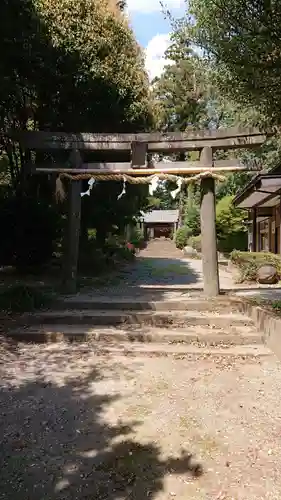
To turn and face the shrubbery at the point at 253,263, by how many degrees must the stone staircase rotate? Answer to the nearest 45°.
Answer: approximately 135° to its left

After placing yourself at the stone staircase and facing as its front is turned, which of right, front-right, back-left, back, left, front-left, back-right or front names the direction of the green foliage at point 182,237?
back

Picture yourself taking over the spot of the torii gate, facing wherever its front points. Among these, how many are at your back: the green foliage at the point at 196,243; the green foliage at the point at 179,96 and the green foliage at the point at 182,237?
3

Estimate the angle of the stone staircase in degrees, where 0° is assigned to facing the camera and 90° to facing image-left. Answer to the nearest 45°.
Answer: approximately 0°

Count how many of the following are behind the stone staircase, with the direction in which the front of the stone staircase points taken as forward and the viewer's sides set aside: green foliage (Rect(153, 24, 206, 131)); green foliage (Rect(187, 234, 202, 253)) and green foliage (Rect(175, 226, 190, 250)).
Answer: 3

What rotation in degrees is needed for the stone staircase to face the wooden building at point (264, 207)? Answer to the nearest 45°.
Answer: approximately 135° to its left

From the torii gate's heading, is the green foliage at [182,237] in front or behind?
behind

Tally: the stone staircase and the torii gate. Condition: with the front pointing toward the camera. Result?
2

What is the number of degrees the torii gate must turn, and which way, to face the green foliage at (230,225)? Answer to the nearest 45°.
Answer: approximately 180°

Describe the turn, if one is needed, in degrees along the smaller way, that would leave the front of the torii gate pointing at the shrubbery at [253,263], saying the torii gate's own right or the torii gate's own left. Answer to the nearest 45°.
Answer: approximately 135° to the torii gate's own left
